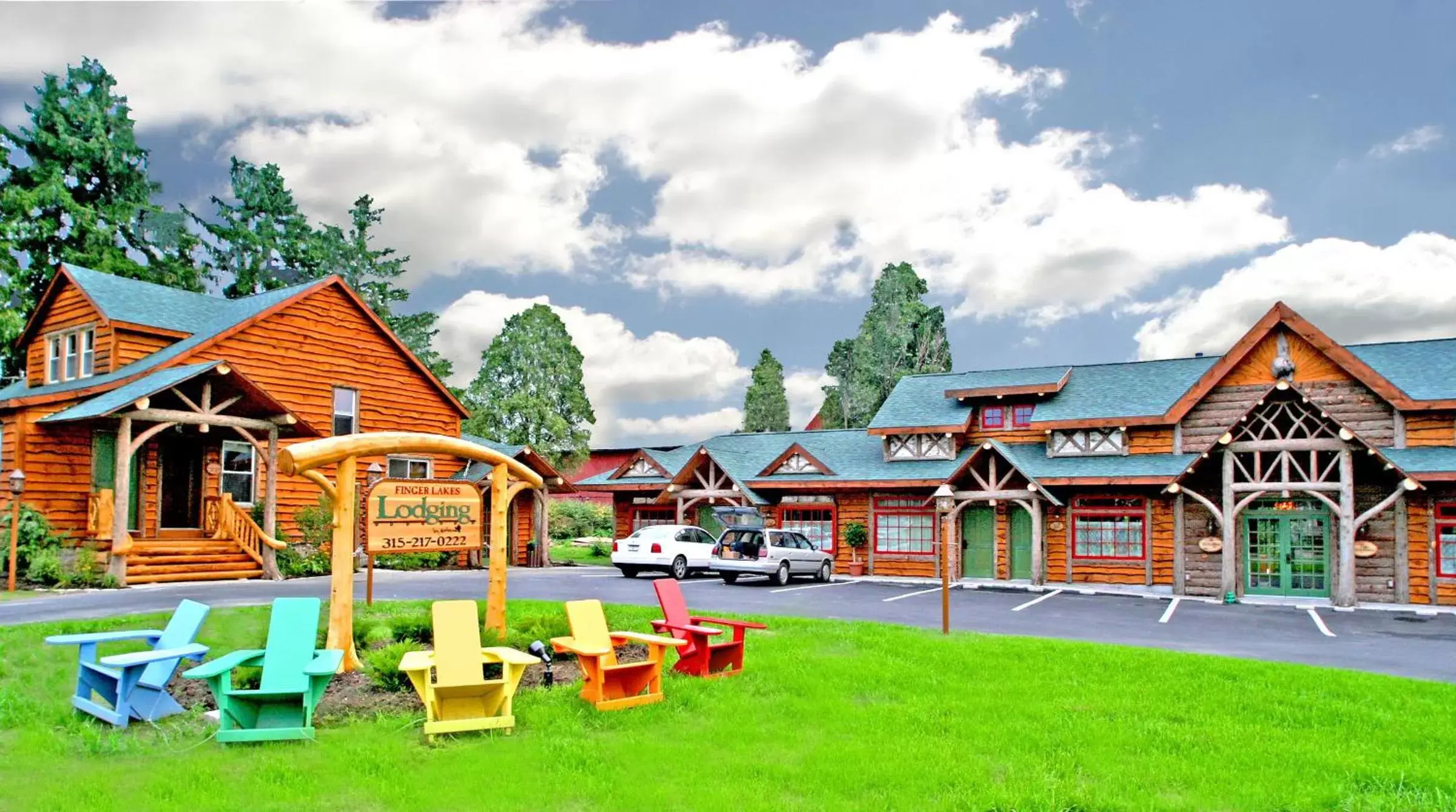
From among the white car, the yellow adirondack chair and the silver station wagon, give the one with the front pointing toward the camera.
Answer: the yellow adirondack chair

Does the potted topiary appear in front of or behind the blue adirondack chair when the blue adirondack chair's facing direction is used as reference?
behind

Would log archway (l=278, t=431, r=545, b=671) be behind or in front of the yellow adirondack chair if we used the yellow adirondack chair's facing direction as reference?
behind

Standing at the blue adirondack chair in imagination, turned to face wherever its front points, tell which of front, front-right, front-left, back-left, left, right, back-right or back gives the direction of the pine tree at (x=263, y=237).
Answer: back-right

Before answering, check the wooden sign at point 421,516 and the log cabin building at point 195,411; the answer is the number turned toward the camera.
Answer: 2

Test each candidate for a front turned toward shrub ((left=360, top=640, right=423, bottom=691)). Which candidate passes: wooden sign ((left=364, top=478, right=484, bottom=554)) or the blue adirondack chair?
the wooden sign

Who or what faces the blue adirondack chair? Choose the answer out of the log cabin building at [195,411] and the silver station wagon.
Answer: the log cabin building

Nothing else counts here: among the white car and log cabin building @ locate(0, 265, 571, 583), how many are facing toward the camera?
1

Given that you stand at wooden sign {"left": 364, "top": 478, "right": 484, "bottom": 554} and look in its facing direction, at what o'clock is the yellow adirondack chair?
The yellow adirondack chair is roughly at 12 o'clock from the wooden sign.

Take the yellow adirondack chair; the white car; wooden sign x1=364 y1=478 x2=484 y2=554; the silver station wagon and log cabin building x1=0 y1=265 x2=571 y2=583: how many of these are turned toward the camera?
3

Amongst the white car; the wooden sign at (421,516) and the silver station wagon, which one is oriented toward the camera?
the wooden sign
